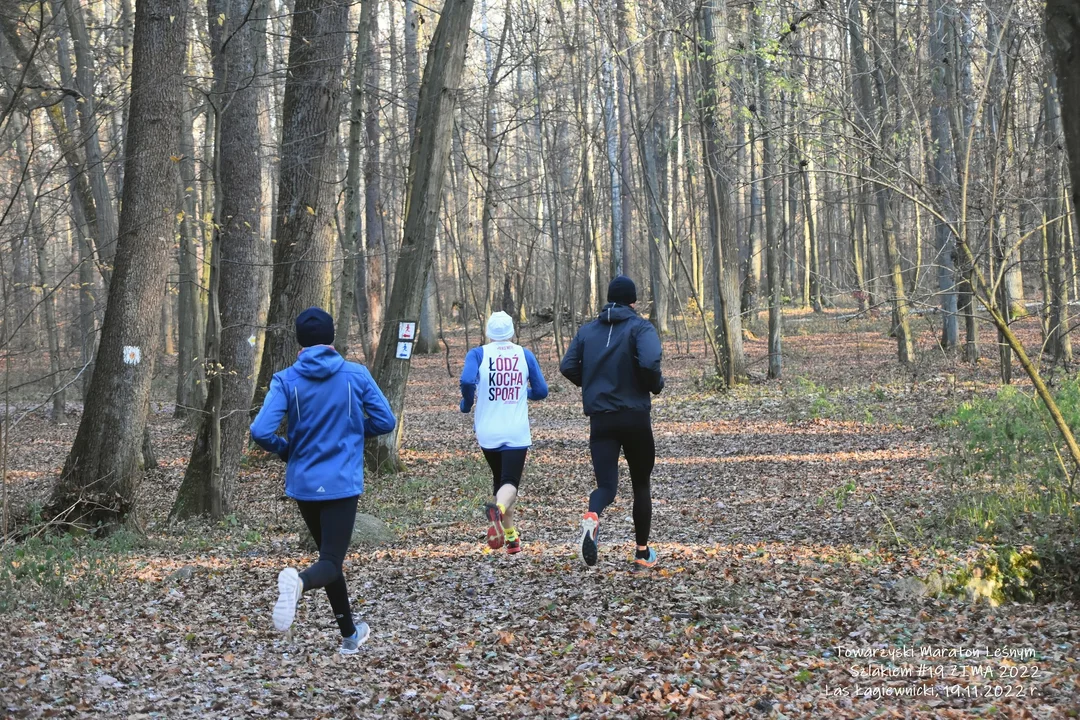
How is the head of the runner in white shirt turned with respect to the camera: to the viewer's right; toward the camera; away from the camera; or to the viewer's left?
away from the camera

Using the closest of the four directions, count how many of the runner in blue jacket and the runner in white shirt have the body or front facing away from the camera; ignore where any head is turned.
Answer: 2

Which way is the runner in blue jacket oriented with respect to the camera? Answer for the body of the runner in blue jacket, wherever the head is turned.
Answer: away from the camera

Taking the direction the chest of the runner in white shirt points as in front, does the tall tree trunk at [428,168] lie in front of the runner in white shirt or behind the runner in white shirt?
in front

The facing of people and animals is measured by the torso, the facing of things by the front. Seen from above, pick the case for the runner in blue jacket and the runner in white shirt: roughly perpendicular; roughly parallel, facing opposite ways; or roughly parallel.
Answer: roughly parallel

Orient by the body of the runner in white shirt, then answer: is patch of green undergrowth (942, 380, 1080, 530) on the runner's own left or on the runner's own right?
on the runner's own right

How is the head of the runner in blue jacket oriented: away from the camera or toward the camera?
away from the camera

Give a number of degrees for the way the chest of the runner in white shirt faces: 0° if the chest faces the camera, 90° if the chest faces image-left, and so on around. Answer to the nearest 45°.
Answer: approximately 180°
